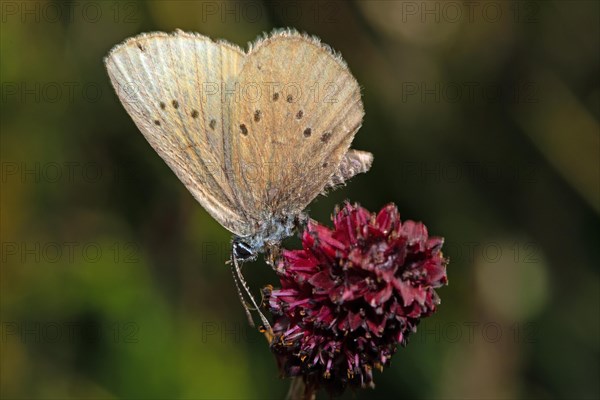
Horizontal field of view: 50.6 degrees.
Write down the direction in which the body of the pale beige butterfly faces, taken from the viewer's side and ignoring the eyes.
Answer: to the viewer's left
